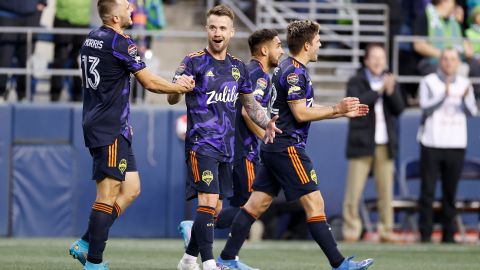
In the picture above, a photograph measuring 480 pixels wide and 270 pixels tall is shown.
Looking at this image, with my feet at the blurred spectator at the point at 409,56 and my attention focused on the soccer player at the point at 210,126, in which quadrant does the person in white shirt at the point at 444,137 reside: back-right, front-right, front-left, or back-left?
front-left

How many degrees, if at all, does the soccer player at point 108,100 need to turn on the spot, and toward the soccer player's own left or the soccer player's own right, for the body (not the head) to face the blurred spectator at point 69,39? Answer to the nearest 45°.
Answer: approximately 45° to the soccer player's own left

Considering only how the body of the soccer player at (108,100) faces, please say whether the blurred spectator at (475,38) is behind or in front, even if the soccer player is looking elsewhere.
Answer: in front

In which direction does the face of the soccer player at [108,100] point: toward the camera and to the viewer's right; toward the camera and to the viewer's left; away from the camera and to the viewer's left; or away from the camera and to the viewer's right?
away from the camera and to the viewer's right

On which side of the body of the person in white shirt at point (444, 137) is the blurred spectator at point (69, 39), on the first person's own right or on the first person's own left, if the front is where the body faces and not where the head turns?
on the first person's own right

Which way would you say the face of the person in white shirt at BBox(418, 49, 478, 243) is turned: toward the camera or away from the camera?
toward the camera
